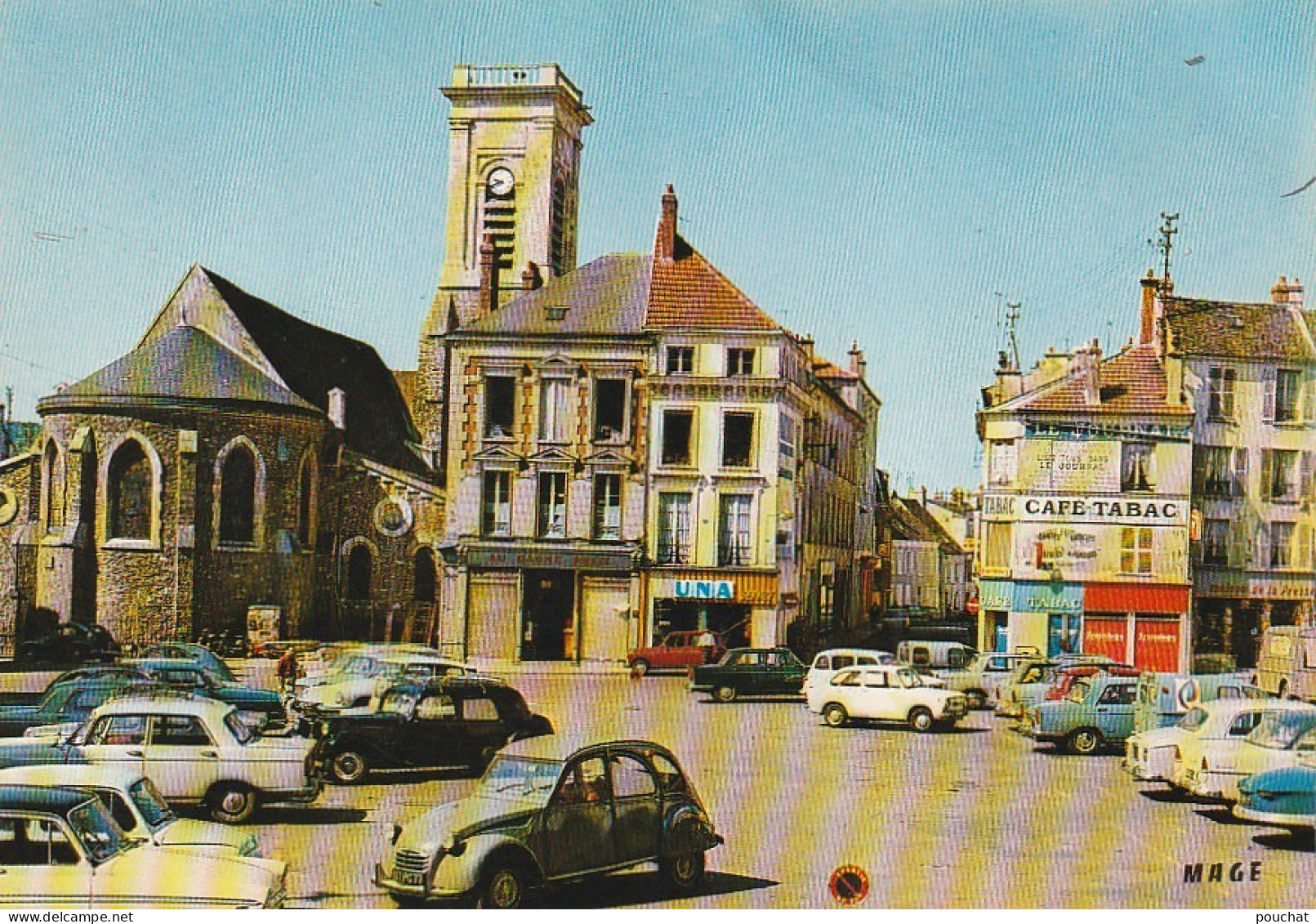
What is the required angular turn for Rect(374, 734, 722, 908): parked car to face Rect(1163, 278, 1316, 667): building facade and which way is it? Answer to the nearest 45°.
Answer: approximately 180°

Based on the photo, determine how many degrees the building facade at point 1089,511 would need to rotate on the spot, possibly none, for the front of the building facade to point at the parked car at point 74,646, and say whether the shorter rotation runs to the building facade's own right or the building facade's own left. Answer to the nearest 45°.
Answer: approximately 90° to the building facade's own right

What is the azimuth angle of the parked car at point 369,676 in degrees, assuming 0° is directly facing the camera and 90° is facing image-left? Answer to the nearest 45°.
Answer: approximately 45°

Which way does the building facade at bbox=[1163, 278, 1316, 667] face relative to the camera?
toward the camera

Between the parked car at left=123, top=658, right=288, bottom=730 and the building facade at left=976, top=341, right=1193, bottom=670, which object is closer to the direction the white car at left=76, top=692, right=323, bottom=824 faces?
the parked car

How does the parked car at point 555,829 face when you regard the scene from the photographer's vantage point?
facing the viewer and to the left of the viewer

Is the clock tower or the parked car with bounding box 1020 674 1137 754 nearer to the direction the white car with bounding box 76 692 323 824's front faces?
the clock tower

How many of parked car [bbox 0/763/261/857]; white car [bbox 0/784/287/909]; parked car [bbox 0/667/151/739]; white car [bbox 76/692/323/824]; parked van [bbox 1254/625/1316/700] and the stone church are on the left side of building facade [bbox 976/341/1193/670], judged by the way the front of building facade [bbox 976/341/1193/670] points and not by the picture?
1

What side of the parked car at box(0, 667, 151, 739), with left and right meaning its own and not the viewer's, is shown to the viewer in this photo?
left

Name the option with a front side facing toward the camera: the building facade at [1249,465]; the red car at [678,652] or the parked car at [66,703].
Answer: the building facade

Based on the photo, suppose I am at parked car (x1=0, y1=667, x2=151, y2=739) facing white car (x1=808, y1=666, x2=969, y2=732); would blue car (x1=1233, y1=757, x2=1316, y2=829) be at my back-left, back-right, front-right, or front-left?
front-right

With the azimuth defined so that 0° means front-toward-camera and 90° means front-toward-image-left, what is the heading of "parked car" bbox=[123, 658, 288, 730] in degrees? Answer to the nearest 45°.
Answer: approximately 315°

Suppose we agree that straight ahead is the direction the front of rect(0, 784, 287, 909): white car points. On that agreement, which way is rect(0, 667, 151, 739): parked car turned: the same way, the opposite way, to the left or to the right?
the opposite way
